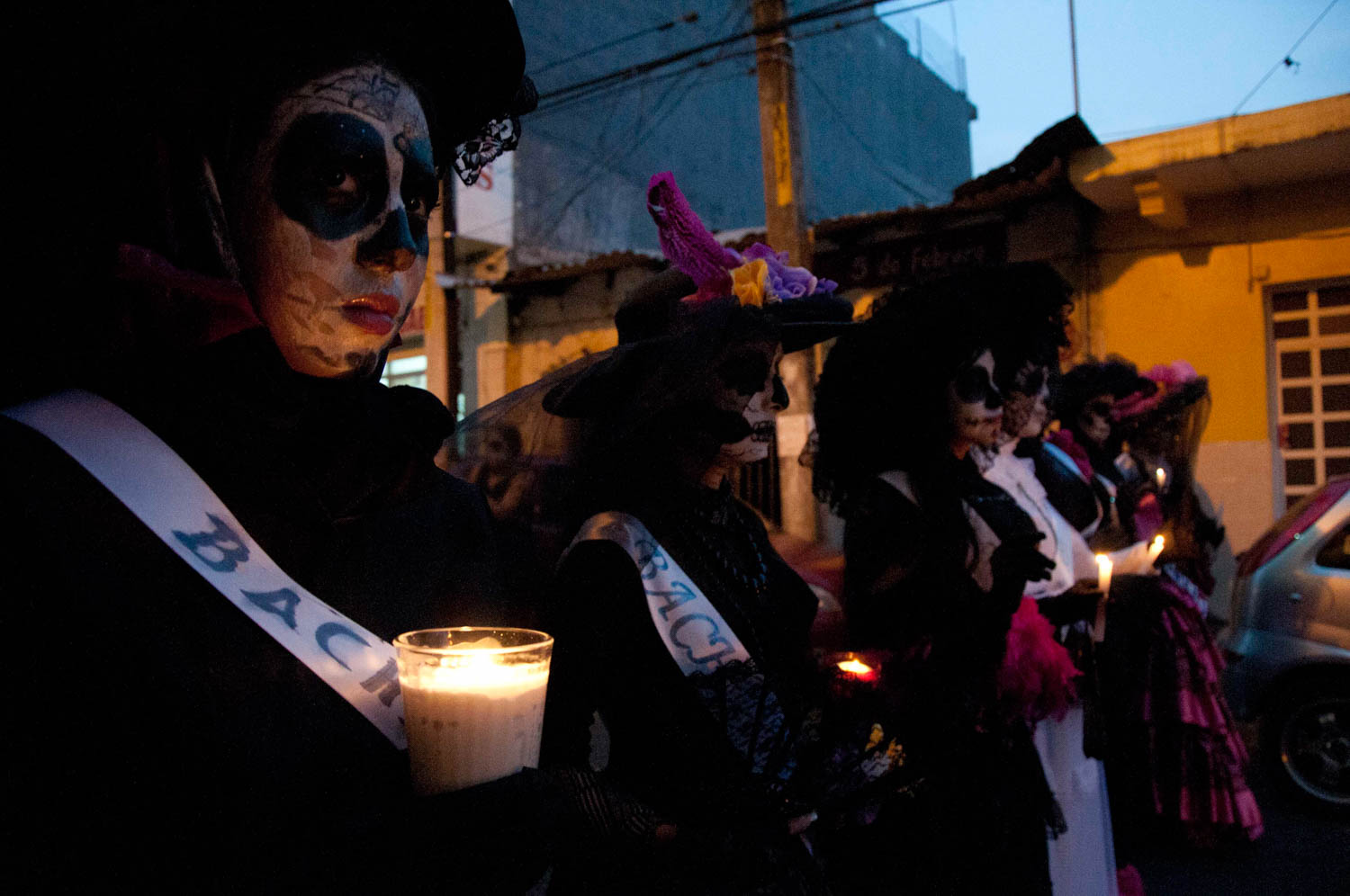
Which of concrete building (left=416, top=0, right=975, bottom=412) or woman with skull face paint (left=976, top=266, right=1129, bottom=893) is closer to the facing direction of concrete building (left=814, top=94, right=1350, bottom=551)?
the woman with skull face paint

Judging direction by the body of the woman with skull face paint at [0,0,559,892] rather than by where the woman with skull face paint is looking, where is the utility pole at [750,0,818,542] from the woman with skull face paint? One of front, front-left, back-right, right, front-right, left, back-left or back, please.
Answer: left

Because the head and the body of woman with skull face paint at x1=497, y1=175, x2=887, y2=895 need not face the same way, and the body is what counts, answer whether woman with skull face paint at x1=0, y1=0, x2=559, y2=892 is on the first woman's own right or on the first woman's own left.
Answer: on the first woman's own right

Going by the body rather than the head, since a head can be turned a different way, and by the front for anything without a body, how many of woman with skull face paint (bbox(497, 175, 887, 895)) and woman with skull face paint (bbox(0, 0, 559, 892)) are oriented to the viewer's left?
0

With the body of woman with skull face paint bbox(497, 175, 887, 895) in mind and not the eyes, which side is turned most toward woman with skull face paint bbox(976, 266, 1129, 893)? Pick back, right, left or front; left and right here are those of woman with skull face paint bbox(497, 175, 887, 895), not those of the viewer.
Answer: left

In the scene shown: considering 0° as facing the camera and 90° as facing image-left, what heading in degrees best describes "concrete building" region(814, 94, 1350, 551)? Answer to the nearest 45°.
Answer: approximately 45°

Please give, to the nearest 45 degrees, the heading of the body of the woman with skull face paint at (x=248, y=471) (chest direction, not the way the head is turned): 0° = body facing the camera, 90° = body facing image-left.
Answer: approximately 315°

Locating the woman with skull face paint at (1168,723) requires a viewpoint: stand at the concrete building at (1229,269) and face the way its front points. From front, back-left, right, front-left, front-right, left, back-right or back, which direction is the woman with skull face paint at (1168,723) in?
front-left

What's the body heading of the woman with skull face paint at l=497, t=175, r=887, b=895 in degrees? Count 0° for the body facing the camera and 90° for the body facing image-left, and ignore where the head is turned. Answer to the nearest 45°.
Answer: approximately 315°

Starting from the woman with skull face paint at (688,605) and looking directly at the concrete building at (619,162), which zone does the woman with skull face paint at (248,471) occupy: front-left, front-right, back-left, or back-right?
back-left

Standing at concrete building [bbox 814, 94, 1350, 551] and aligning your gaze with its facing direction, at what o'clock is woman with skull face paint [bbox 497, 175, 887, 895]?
The woman with skull face paint is roughly at 11 o'clock from the concrete building.

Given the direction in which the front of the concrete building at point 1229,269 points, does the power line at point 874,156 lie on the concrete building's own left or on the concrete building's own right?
on the concrete building's own right

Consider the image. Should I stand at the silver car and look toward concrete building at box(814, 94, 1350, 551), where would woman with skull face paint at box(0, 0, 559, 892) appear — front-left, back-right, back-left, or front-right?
back-left

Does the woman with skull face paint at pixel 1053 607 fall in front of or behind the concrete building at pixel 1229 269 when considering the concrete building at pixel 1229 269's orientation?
in front

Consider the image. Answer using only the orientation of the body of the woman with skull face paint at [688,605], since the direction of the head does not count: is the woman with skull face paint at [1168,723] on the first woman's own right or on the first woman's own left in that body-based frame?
on the first woman's own left

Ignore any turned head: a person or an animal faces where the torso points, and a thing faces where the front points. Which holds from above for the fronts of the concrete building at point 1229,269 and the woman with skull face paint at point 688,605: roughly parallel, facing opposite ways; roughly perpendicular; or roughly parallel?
roughly perpendicular

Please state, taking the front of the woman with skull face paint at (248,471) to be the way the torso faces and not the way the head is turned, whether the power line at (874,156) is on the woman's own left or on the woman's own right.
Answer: on the woman's own left

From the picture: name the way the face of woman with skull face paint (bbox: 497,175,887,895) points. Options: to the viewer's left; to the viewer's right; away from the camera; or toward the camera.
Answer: to the viewer's right
